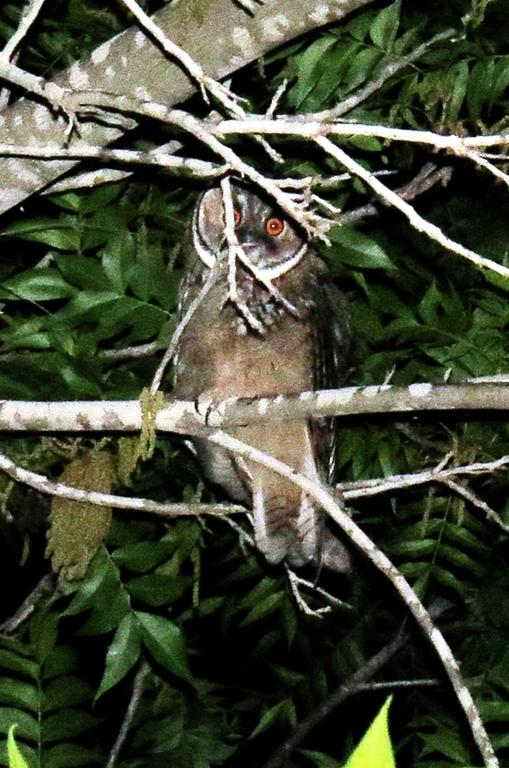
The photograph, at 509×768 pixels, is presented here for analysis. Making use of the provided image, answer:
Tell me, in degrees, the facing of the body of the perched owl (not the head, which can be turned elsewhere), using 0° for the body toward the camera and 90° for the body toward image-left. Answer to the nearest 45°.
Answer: approximately 0°
